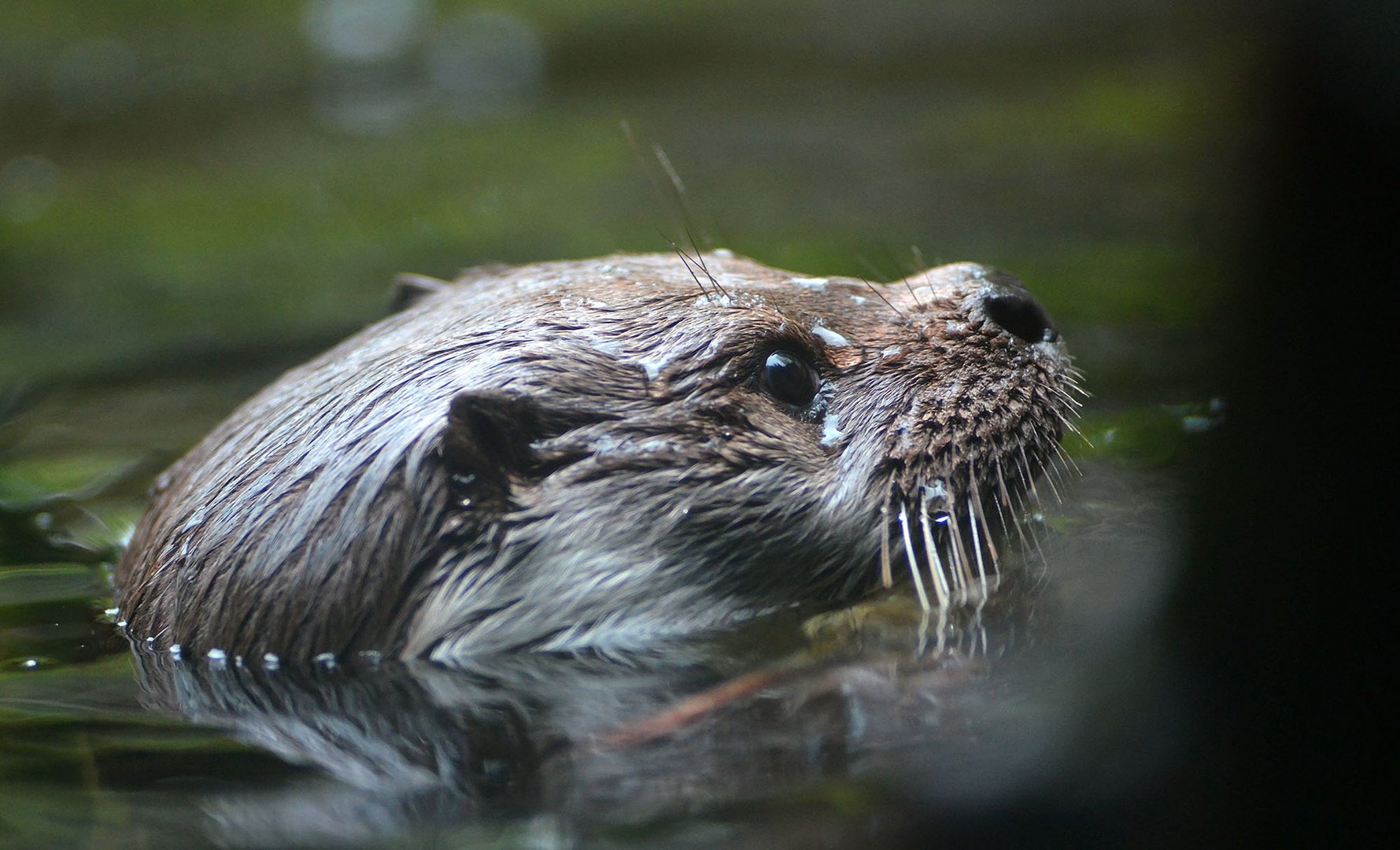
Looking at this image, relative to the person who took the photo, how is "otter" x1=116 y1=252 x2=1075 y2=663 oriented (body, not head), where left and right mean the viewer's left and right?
facing to the right of the viewer
